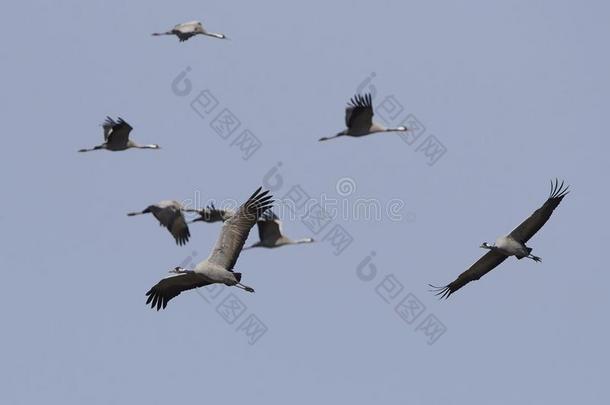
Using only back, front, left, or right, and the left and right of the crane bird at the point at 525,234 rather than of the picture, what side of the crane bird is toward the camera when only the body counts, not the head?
left

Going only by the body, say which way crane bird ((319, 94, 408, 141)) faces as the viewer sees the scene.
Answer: to the viewer's right

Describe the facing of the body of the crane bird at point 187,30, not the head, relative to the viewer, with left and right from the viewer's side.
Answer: facing to the right of the viewer

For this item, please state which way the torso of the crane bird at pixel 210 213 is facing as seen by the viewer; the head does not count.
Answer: to the viewer's right

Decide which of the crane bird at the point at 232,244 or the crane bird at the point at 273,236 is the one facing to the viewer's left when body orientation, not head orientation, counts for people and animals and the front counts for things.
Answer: the crane bird at the point at 232,244

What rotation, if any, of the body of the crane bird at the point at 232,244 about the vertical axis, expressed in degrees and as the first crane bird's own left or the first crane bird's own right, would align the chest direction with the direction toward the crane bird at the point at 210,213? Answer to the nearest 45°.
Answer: approximately 90° to the first crane bird's own right

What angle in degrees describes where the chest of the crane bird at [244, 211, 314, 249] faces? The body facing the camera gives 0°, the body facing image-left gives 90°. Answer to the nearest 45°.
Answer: approximately 270°

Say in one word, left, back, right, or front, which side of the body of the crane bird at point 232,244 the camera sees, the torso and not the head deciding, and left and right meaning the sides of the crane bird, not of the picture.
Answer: left

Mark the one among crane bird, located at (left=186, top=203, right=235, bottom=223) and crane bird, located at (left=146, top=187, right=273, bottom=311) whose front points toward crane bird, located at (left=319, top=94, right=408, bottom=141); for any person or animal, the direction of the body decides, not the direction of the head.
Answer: crane bird, located at (left=186, top=203, right=235, bottom=223)

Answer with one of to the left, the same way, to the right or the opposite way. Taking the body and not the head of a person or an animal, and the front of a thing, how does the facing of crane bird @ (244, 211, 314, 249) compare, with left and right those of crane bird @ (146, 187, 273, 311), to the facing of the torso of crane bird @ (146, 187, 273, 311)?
the opposite way
